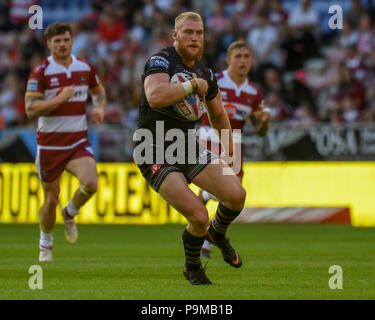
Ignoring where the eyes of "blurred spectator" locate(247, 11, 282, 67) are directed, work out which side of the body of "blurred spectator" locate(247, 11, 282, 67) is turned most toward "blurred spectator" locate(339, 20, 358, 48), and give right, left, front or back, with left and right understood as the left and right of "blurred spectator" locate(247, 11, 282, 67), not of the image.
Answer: left

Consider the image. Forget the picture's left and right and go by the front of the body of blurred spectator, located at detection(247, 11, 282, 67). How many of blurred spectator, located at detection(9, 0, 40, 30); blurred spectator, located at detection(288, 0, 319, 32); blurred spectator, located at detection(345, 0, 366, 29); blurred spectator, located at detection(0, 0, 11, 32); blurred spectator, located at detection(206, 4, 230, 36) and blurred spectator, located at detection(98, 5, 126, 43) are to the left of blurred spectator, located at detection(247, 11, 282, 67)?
2

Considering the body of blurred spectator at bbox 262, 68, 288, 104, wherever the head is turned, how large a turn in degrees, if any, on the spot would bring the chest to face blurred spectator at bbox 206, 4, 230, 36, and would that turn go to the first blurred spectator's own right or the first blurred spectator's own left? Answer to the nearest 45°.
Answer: approximately 135° to the first blurred spectator's own right

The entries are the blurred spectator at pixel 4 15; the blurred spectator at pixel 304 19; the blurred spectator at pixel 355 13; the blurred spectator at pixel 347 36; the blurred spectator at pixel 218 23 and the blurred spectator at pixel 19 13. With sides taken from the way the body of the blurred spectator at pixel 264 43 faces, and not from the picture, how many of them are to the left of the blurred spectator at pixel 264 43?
3

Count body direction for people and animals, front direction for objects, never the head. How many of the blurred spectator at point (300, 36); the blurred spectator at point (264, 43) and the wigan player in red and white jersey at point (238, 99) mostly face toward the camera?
3

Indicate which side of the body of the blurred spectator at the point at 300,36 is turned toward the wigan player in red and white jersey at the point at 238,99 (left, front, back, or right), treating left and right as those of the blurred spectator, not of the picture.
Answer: front

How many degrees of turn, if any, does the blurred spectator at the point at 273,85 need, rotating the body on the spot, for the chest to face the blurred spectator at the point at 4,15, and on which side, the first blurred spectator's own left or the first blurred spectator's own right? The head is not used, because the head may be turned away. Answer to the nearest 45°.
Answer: approximately 135° to the first blurred spectator's own right

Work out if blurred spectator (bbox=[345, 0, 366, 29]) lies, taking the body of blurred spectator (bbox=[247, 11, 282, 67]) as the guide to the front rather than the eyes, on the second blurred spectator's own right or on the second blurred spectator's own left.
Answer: on the second blurred spectator's own left
